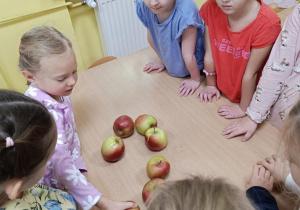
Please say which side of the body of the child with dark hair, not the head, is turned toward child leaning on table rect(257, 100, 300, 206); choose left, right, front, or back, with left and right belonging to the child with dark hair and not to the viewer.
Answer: front

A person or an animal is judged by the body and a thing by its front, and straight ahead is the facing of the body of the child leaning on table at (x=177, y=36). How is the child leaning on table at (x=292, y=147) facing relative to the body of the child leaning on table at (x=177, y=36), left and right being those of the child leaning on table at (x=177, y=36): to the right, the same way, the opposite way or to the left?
to the right

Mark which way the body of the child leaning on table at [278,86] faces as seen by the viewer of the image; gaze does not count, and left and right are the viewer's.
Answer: facing the viewer and to the left of the viewer

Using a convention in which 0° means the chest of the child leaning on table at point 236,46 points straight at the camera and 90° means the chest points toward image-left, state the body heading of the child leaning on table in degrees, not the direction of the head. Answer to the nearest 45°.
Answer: approximately 45°

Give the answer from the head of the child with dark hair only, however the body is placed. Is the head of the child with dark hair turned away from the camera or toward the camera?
away from the camera

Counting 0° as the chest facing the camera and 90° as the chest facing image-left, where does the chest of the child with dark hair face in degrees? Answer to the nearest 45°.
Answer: approximately 225°

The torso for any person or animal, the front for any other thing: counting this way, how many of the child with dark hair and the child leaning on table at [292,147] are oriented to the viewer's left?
1

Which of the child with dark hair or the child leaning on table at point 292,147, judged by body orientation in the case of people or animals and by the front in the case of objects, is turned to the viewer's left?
the child leaning on table

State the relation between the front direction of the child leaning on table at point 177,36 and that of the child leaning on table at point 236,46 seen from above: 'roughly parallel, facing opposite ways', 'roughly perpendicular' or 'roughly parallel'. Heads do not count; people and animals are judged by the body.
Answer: roughly parallel

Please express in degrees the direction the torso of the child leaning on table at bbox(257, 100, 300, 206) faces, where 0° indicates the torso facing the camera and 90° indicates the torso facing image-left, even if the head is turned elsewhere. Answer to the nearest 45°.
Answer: approximately 90°

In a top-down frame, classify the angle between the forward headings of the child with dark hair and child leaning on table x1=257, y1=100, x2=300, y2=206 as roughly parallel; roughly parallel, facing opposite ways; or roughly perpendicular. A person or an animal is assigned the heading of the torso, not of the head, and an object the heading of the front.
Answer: roughly perpendicular
